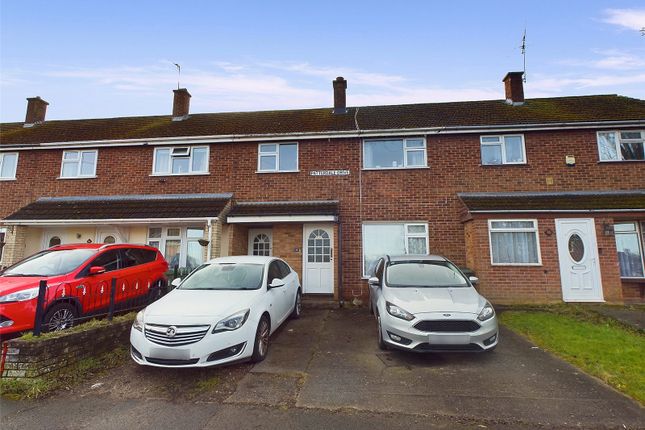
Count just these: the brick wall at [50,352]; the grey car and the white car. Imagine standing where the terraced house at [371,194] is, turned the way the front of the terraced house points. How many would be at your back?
0

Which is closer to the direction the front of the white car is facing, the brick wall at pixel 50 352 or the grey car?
the brick wall

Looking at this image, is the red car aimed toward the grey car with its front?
no

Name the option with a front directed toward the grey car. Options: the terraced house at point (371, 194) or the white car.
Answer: the terraced house

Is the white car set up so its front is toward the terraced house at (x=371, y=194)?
no

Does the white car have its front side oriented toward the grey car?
no

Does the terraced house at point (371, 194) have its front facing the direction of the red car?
no

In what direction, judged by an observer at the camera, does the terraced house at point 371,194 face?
facing the viewer

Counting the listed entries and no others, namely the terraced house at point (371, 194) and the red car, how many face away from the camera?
0

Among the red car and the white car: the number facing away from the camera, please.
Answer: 0

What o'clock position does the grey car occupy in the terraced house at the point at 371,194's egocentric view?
The grey car is roughly at 12 o'clock from the terraced house.

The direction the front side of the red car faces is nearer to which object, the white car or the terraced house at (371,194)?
the white car

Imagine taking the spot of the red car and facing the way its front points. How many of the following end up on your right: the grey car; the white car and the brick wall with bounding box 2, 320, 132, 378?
0

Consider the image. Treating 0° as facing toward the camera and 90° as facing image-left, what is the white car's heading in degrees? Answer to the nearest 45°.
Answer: approximately 45°
